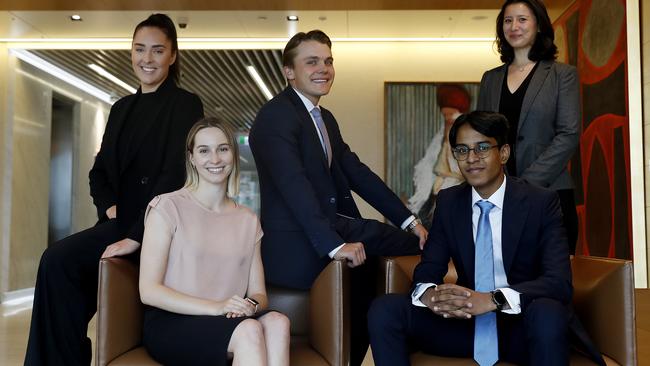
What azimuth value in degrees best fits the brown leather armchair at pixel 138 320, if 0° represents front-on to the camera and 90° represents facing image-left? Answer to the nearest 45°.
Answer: approximately 0°

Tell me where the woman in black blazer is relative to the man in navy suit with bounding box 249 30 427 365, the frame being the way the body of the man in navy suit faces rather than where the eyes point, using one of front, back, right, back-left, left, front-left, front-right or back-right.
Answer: back-right

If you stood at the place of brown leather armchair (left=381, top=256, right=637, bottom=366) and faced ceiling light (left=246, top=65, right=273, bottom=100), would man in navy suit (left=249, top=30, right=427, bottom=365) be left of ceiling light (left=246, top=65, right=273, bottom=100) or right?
left

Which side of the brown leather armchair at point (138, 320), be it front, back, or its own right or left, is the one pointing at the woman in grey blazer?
left

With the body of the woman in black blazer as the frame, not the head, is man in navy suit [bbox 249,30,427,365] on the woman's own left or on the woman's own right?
on the woman's own left

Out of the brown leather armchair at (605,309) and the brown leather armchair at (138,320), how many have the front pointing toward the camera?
2
